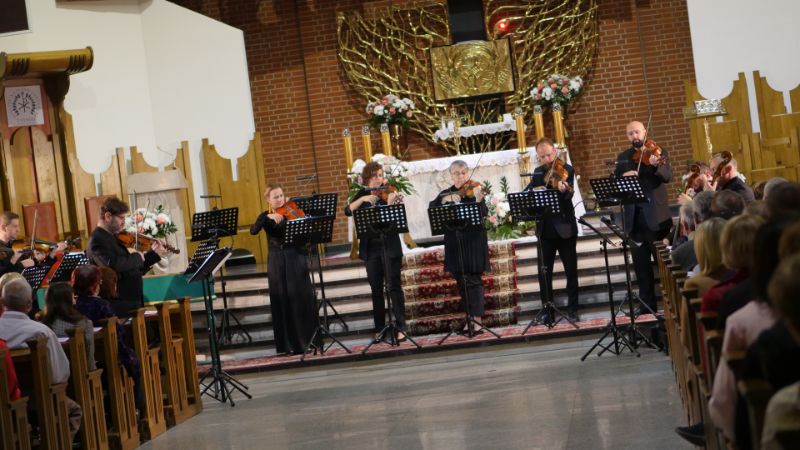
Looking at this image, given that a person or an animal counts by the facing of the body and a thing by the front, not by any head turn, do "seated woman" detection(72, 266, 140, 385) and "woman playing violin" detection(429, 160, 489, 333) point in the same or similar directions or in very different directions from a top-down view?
very different directions

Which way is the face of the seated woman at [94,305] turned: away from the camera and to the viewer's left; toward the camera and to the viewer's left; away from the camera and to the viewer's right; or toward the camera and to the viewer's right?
away from the camera and to the viewer's right

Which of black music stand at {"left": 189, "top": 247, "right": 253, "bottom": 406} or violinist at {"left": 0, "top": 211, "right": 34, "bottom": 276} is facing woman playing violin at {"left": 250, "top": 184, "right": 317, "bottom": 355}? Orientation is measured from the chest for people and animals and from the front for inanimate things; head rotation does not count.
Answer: the violinist

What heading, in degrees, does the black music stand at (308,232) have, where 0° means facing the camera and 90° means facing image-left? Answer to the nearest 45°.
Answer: approximately 180°

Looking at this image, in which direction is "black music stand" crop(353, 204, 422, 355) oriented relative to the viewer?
away from the camera

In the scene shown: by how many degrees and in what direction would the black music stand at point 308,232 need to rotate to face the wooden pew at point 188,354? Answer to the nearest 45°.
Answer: approximately 135° to its left

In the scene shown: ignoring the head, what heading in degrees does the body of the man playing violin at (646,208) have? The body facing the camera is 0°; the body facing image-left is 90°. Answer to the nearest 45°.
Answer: approximately 45°

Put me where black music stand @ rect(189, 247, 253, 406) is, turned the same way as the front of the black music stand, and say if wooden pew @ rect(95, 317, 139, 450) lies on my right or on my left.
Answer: on my left

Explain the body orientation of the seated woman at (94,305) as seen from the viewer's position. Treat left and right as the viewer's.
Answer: facing away from the viewer and to the right of the viewer

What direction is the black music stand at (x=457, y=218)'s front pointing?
away from the camera

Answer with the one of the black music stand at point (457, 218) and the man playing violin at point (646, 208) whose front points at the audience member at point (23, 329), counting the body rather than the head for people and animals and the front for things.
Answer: the man playing violin
